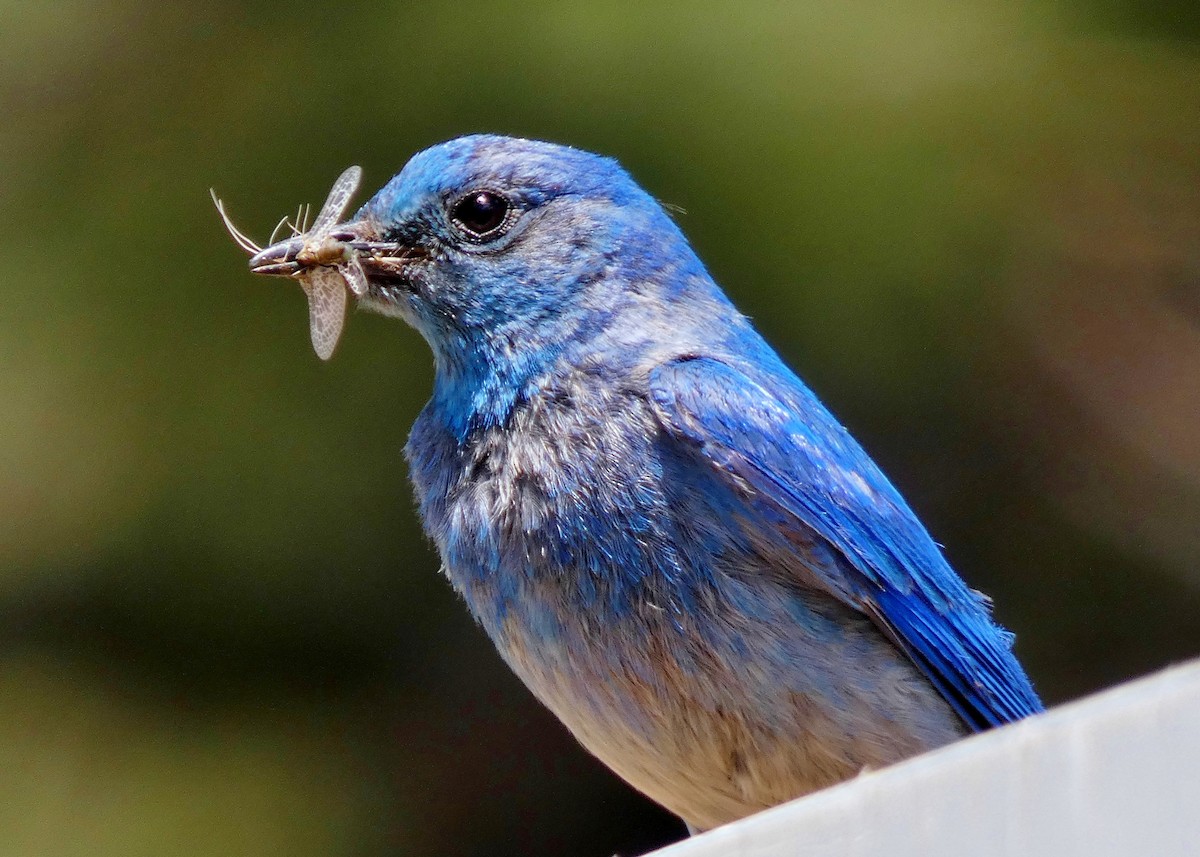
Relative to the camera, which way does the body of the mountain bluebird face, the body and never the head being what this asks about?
to the viewer's left
